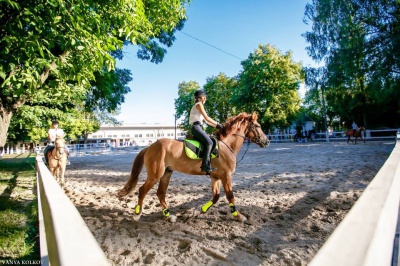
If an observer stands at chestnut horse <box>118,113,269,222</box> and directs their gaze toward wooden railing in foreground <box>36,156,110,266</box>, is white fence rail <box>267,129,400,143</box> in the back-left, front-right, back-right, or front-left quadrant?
back-left

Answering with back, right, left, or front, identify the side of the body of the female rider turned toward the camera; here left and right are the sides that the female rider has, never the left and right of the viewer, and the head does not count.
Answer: right

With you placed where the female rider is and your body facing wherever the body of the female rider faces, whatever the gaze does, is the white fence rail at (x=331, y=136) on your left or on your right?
on your left

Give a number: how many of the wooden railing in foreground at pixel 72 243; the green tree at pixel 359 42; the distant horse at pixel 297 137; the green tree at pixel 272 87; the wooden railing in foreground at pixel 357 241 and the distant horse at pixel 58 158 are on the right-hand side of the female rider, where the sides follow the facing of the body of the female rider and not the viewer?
2

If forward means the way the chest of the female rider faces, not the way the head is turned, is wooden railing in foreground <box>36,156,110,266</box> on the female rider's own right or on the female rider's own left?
on the female rider's own right

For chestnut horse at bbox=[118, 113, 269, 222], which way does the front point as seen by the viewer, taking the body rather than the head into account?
to the viewer's right

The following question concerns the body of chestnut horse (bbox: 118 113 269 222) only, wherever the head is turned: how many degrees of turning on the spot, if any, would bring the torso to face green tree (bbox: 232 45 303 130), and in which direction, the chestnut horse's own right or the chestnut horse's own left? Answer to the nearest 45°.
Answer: approximately 90° to the chestnut horse's own left

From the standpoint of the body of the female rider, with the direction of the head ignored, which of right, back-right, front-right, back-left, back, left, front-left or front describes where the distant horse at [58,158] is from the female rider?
back-left

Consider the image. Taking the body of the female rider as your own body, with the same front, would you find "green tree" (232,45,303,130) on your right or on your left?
on your left

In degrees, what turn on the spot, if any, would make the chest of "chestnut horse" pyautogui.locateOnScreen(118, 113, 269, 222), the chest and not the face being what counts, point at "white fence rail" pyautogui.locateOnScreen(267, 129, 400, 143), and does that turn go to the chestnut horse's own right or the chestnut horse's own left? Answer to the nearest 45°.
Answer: approximately 45° to the chestnut horse's own left
